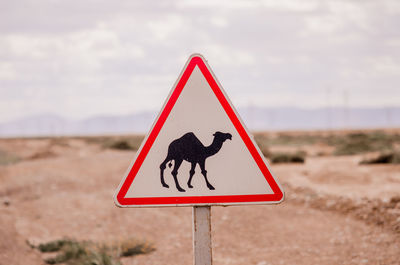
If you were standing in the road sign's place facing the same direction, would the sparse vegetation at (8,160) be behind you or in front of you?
behind

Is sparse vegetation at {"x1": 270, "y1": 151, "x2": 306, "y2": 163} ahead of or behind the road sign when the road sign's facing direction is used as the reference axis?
behind

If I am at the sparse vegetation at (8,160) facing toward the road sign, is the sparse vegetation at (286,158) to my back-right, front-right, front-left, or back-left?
front-left

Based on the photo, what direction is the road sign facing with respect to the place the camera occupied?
facing the viewer

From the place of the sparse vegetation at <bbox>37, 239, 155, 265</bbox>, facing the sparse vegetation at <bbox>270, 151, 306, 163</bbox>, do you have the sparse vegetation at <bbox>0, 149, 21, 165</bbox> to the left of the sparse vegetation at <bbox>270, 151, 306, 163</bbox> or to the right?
left

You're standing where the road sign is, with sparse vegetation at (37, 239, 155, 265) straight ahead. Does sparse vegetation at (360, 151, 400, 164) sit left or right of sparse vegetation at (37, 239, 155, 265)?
right

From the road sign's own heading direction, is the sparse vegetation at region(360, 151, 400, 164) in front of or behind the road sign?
behind
